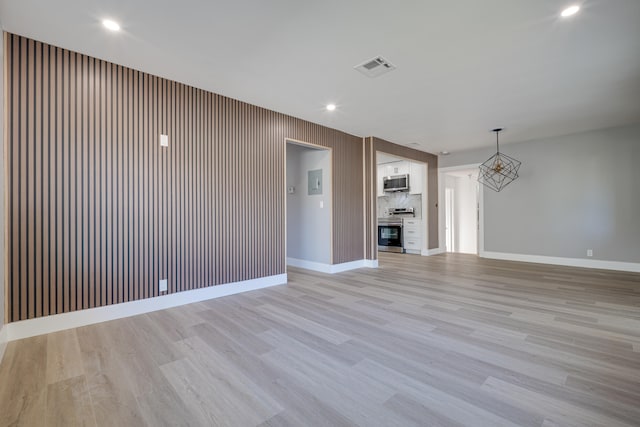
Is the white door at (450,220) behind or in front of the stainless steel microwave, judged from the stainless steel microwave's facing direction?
behind

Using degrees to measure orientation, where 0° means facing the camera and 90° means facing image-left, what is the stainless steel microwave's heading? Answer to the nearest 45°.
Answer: approximately 45°

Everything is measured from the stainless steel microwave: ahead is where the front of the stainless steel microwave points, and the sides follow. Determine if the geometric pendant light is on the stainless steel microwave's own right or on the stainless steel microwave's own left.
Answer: on the stainless steel microwave's own left
